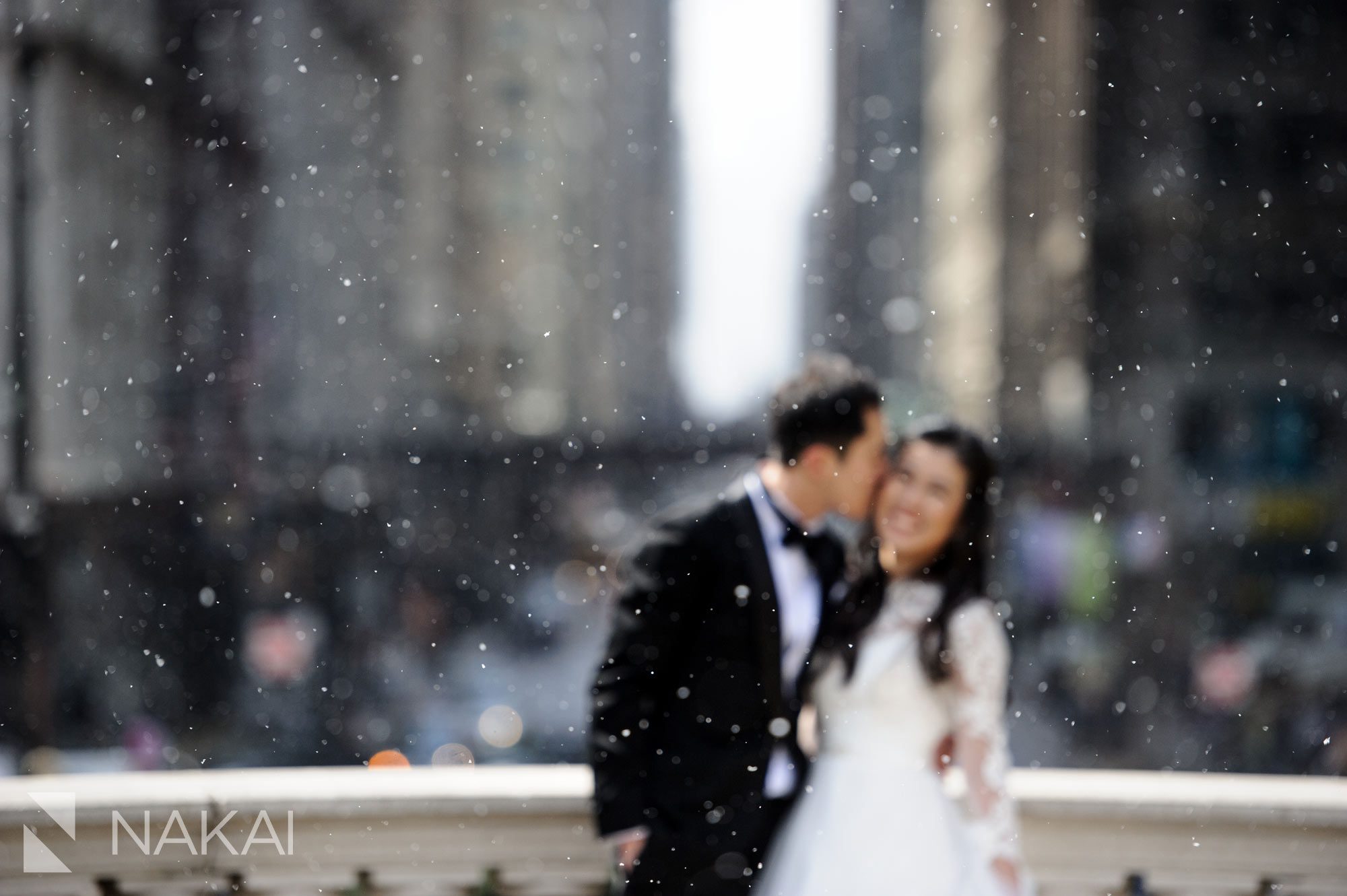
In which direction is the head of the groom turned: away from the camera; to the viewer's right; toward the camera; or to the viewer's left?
to the viewer's right

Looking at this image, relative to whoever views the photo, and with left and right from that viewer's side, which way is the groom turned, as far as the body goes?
facing the viewer and to the right of the viewer
